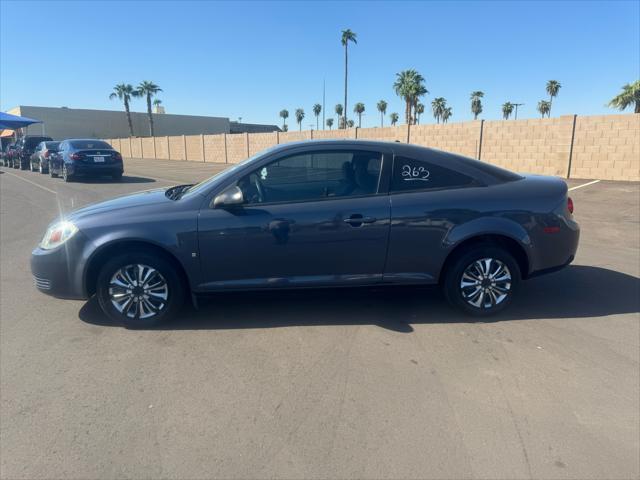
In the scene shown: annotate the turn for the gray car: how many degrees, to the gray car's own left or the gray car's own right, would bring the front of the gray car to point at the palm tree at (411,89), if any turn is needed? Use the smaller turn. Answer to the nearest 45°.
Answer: approximately 90° to the gray car's own right

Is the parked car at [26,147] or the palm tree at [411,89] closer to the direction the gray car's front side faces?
the parked car

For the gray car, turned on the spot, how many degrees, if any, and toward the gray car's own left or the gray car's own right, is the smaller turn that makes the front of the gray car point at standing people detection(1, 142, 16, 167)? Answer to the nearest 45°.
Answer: approximately 45° to the gray car's own right

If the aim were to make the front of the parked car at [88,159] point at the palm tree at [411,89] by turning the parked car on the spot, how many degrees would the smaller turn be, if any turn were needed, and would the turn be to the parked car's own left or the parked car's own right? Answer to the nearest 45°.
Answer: approximately 90° to the parked car's own right

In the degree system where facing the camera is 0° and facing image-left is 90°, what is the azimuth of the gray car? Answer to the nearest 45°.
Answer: approximately 90°

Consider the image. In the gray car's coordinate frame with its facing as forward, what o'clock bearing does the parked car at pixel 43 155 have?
The parked car is roughly at 2 o'clock from the gray car.

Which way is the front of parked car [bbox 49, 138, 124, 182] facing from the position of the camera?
facing away from the viewer and to the left of the viewer

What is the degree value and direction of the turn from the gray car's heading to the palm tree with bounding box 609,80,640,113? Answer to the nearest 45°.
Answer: approximately 135° to its right
